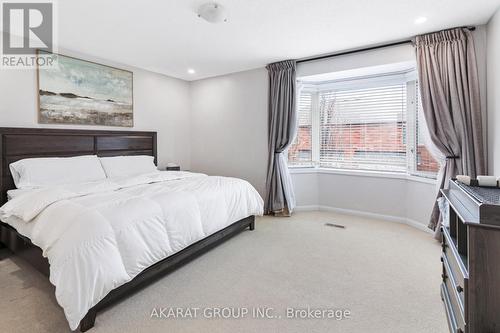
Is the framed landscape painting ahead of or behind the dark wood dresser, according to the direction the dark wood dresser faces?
ahead

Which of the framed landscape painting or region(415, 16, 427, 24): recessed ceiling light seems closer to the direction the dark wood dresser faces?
the framed landscape painting

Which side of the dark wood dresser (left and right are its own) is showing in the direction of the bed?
front

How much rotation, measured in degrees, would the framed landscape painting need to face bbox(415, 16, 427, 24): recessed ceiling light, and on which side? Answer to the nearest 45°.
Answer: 0° — it already faces it

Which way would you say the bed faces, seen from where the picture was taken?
facing the viewer and to the right of the viewer

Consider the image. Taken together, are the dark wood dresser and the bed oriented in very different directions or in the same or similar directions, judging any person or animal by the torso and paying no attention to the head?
very different directions

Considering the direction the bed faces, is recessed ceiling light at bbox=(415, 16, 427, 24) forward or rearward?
forward

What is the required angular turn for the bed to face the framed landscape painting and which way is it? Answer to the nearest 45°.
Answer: approximately 135° to its left

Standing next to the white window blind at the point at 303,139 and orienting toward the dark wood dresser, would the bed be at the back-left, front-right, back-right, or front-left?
front-right

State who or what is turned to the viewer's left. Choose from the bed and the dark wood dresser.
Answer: the dark wood dresser

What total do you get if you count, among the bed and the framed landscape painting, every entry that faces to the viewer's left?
0

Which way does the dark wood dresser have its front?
to the viewer's left

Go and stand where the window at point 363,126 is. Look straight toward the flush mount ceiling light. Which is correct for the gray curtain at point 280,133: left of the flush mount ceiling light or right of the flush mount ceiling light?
right

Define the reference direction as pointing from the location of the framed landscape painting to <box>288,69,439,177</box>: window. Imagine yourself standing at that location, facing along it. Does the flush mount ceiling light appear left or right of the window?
right
